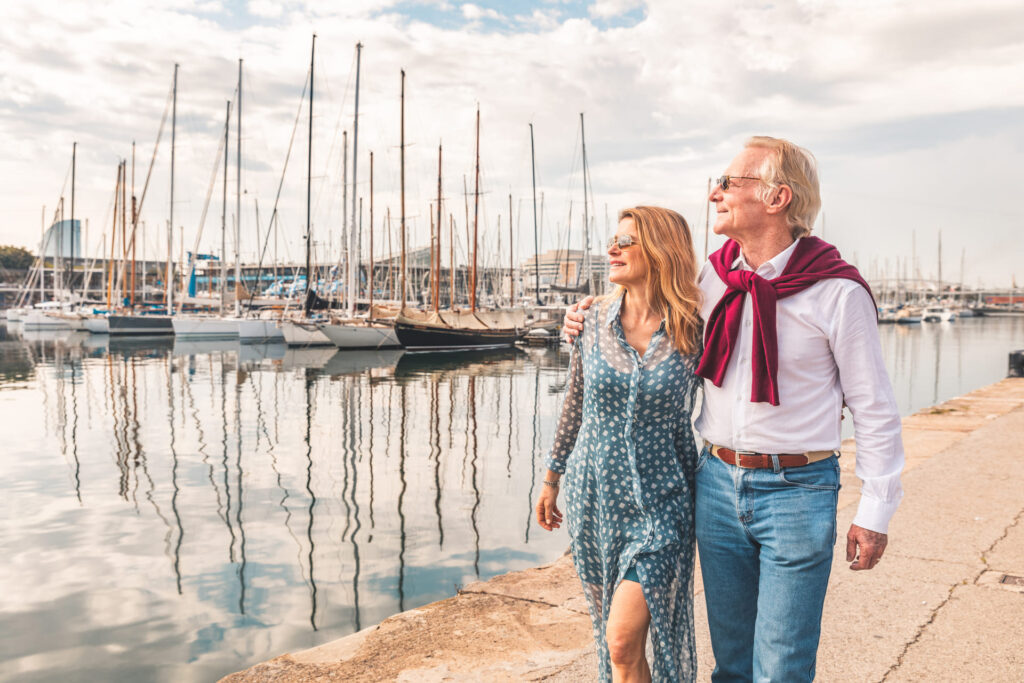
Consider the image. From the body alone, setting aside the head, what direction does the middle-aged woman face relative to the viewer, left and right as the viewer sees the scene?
facing the viewer

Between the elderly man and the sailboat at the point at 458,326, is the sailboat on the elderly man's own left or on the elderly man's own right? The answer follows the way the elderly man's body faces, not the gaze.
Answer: on the elderly man's own right

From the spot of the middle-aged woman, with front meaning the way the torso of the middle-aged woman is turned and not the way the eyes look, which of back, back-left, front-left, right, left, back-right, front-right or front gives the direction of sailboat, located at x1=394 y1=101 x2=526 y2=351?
back

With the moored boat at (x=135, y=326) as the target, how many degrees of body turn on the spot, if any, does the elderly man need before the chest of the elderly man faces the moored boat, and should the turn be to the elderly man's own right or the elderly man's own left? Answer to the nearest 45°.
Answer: approximately 90° to the elderly man's own right

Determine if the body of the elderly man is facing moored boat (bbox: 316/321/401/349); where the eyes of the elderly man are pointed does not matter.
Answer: no

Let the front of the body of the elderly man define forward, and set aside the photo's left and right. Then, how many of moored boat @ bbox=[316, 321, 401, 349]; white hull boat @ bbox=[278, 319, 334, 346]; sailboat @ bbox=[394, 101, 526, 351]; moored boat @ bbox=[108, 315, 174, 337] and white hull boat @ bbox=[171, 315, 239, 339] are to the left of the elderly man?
0

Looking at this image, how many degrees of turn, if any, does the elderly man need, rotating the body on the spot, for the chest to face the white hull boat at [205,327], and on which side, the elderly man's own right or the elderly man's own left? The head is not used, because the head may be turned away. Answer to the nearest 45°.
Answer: approximately 90° to the elderly man's own right

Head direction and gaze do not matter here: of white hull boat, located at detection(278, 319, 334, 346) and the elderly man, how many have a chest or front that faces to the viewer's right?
0

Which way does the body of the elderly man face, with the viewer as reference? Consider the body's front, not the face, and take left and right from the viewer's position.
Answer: facing the viewer and to the left of the viewer

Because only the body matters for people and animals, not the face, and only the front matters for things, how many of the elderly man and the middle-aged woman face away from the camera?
0

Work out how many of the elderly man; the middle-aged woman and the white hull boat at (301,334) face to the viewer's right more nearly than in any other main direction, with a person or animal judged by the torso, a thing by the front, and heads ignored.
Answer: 0

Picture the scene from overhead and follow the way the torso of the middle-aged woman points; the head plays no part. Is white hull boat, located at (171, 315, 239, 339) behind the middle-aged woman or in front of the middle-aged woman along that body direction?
behind

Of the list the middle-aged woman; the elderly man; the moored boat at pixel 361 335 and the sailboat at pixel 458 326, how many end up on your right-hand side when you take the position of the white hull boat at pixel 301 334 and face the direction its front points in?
0
